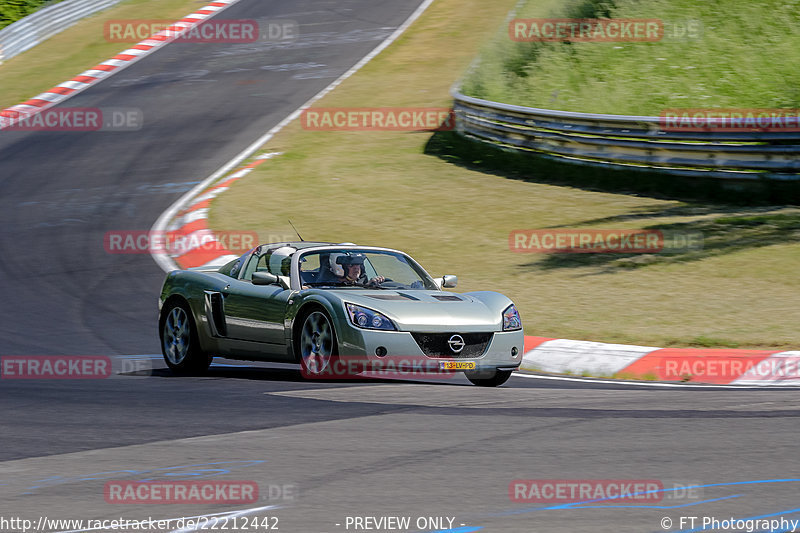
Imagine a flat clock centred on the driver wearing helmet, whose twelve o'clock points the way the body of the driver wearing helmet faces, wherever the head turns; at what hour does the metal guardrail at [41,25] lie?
The metal guardrail is roughly at 7 o'clock from the driver wearing helmet.

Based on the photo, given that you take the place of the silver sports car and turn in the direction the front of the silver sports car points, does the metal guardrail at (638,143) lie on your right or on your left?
on your left

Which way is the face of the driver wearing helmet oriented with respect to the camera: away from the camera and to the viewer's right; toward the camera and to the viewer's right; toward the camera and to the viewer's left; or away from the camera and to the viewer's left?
toward the camera and to the viewer's right

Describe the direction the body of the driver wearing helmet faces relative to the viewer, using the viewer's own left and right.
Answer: facing the viewer and to the right of the viewer

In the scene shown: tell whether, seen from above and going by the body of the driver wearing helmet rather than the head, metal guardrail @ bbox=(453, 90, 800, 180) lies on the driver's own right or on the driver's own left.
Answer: on the driver's own left

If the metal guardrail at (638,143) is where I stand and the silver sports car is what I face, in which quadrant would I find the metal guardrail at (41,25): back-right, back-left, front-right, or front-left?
back-right
